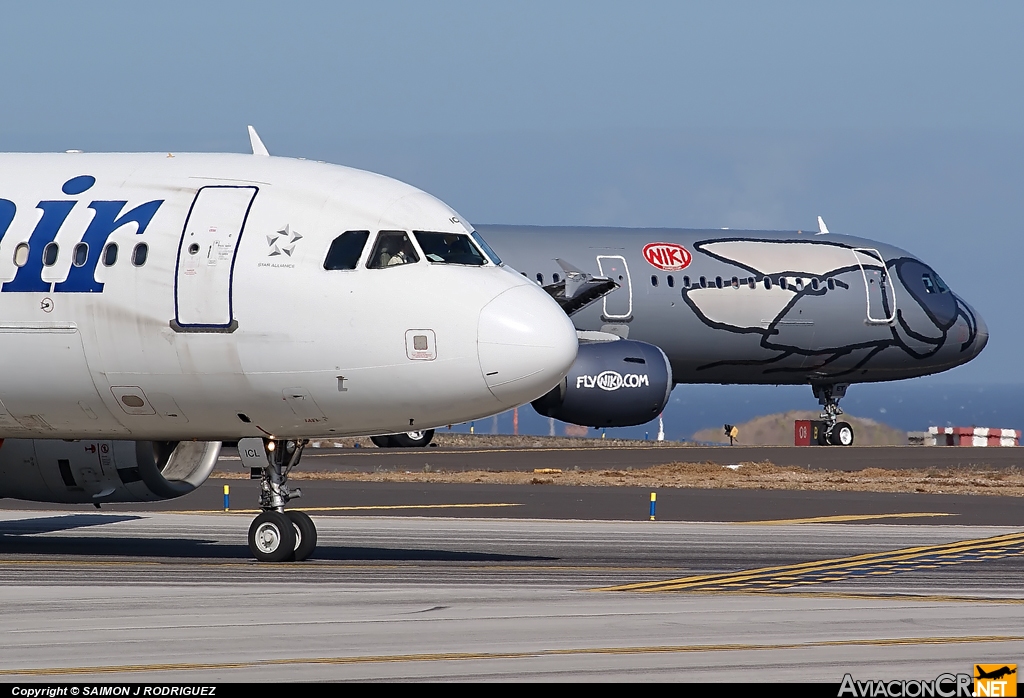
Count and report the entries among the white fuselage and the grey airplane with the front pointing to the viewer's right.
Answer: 2

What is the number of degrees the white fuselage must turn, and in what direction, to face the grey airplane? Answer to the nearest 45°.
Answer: approximately 45° to its left

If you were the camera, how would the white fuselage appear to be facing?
facing to the right of the viewer

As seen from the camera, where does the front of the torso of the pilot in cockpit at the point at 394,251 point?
to the viewer's right

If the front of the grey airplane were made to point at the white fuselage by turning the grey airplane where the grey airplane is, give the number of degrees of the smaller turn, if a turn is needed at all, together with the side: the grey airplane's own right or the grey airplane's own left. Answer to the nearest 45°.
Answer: approximately 90° to the grey airplane's own right

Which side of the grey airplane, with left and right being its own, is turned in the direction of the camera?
right

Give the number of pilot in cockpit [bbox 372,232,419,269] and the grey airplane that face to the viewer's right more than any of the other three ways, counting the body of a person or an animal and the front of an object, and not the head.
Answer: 2

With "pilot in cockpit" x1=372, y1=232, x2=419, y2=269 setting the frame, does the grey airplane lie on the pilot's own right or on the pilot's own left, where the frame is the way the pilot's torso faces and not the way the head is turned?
on the pilot's own left
